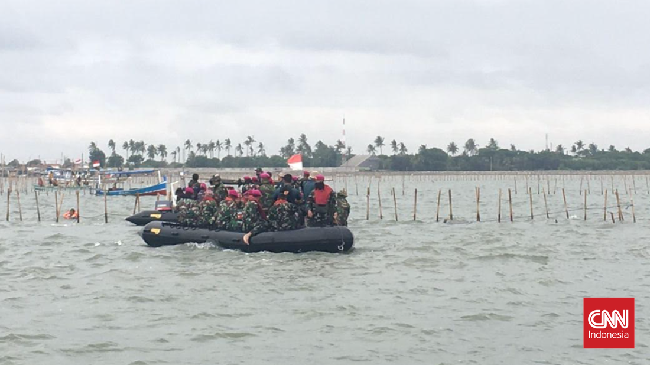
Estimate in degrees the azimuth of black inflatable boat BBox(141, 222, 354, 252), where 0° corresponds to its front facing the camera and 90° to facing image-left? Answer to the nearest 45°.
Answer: approximately 90°

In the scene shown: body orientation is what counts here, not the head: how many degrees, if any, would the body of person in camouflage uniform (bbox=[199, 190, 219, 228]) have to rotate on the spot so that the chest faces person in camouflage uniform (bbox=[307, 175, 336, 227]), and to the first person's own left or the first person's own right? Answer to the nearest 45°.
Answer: approximately 135° to the first person's own right

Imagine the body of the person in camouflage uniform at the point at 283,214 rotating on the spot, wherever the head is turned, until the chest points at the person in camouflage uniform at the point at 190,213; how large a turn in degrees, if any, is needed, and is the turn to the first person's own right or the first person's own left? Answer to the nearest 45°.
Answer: approximately 45° to the first person's own left

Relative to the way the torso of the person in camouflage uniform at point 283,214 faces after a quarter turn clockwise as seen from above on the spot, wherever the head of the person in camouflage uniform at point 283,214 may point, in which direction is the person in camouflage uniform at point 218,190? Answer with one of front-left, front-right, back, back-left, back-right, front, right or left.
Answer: back-left

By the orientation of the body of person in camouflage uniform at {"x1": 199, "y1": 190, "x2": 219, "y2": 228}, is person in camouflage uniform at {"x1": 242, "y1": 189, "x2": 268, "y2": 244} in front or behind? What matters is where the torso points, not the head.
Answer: behind

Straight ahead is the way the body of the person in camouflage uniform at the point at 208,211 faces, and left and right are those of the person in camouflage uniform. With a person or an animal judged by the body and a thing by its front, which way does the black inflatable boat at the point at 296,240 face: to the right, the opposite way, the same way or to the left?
to the left
